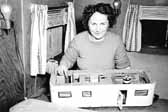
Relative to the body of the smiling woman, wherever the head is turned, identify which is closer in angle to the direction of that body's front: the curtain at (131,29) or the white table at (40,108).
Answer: the white table

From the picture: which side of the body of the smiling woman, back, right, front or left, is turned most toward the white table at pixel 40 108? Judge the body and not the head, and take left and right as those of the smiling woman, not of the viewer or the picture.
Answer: front

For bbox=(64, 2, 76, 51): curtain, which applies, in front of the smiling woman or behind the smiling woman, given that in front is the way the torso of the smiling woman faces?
behind

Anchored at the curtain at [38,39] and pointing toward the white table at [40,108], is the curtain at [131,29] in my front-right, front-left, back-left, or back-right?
back-left

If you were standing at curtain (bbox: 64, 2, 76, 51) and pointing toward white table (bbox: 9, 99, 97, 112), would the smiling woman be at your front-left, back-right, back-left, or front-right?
front-left

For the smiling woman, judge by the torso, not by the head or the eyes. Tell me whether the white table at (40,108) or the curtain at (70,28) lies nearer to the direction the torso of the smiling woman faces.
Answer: the white table

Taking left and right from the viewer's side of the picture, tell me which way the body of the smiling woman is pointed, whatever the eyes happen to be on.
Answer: facing the viewer

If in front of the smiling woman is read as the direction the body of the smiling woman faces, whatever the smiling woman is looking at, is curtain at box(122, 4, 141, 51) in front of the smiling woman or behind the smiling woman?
behind

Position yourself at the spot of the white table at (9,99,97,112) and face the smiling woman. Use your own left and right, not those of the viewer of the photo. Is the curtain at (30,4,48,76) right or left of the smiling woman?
left

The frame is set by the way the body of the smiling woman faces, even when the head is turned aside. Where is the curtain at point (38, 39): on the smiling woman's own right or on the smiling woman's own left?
on the smiling woman's own right

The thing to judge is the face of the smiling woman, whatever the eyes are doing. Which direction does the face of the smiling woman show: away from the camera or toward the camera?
toward the camera

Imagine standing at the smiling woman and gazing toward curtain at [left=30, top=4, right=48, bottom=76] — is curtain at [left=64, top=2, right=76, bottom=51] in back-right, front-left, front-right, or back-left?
front-right
